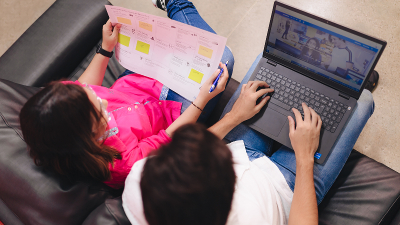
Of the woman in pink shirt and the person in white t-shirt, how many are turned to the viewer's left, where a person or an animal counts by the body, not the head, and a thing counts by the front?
0

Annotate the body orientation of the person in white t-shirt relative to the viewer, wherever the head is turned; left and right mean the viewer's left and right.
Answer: facing away from the viewer and to the right of the viewer

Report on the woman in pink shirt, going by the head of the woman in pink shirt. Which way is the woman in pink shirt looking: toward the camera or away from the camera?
away from the camera

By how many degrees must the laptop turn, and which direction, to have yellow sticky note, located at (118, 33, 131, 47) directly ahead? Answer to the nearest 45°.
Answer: approximately 45° to its right

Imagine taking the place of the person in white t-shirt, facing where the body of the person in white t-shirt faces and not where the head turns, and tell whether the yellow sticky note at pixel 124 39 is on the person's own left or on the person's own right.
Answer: on the person's own left

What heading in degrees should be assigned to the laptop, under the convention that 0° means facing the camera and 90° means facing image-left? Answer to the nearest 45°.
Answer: approximately 45°

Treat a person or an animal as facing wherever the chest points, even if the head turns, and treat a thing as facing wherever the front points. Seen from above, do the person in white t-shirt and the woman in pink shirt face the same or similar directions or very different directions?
same or similar directions

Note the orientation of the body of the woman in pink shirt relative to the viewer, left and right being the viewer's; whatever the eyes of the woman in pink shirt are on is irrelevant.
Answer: facing away from the viewer and to the right of the viewer
